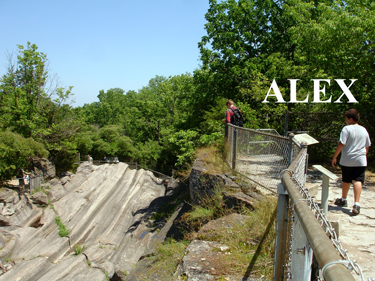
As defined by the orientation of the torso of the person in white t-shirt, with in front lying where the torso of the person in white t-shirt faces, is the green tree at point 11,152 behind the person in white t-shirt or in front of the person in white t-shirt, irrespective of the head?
in front

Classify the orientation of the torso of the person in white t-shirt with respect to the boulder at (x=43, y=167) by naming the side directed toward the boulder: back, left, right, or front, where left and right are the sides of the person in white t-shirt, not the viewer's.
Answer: front

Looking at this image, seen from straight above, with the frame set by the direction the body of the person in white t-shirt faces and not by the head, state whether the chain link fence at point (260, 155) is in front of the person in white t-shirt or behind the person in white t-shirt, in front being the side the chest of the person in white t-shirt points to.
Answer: in front
